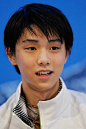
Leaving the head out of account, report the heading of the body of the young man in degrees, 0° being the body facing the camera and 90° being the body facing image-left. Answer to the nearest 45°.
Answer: approximately 0°
